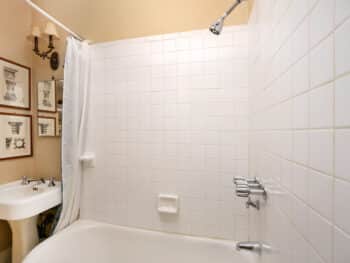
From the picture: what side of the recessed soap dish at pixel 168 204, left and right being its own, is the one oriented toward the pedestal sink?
right

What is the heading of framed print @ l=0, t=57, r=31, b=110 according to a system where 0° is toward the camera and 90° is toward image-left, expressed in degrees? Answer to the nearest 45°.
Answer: approximately 315°

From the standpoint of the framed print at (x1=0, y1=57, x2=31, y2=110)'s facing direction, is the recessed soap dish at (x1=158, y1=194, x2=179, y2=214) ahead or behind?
ahead

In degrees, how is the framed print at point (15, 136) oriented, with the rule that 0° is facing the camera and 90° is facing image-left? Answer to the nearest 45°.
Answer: approximately 315°

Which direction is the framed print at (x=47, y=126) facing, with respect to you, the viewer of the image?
facing the viewer

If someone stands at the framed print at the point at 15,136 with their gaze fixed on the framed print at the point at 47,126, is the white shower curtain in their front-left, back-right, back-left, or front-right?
front-right

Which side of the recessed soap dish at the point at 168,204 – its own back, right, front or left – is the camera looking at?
front
